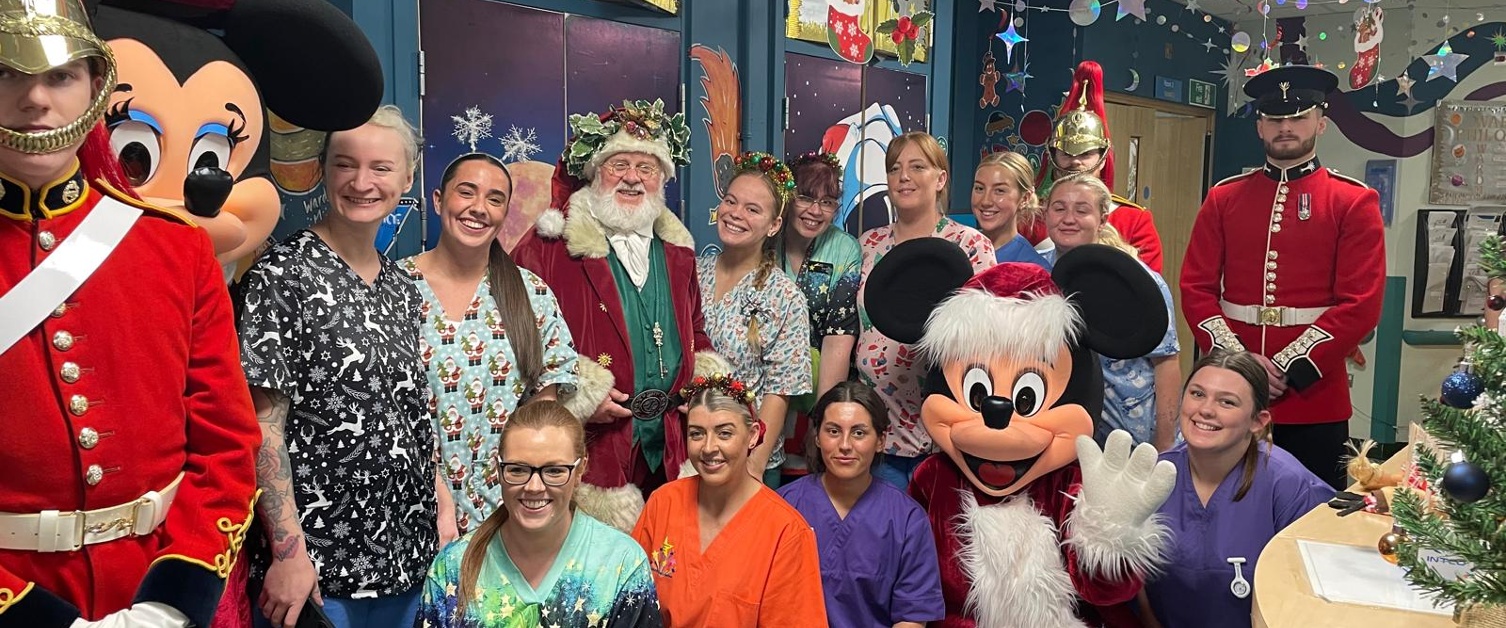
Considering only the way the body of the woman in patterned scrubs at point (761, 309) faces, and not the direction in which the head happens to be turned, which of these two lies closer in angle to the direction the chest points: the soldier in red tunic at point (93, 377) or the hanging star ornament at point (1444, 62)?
the soldier in red tunic

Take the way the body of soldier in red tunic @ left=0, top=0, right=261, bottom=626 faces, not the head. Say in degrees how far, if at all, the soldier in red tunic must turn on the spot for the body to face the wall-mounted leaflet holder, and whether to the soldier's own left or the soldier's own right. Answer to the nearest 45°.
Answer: approximately 90° to the soldier's own left

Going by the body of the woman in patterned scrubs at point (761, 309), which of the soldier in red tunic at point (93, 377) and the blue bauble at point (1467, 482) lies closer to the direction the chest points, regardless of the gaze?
the soldier in red tunic

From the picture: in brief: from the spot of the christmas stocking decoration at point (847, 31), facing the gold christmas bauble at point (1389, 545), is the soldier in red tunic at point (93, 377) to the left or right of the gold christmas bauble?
right

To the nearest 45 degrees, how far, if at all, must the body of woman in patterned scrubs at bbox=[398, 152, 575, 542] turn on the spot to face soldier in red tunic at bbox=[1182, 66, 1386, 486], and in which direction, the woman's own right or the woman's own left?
approximately 90° to the woman's own left
